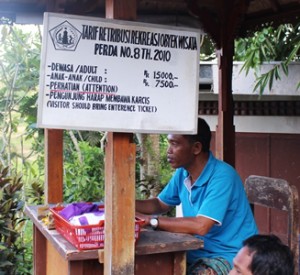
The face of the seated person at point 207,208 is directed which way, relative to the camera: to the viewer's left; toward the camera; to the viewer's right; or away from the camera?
to the viewer's left

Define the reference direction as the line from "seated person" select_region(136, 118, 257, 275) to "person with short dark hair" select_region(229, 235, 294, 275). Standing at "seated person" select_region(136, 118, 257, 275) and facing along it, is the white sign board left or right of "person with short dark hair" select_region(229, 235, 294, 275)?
right
